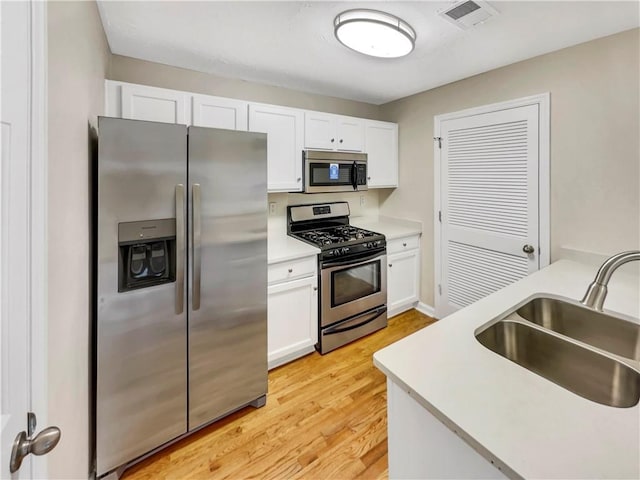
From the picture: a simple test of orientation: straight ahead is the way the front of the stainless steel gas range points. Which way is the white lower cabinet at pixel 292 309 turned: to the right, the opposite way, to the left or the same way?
the same way

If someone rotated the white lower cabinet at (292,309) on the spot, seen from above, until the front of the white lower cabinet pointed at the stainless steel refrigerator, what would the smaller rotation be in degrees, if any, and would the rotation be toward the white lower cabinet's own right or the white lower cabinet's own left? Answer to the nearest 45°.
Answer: approximately 90° to the white lower cabinet's own right

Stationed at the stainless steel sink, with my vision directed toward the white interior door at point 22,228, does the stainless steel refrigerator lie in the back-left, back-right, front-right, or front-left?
front-right

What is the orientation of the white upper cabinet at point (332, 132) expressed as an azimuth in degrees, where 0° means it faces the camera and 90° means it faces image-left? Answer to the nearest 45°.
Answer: approximately 315°

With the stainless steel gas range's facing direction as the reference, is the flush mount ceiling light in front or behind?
in front

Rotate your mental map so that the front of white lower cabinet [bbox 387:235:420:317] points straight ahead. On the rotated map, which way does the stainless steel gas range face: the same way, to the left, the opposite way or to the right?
the same way

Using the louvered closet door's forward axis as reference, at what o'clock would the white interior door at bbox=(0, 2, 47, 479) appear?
The white interior door is roughly at 11 o'clock from the louvered closet door.

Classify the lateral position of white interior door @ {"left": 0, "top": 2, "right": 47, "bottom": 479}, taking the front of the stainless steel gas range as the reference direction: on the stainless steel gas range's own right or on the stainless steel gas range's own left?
on the stainless steel gas range's own right

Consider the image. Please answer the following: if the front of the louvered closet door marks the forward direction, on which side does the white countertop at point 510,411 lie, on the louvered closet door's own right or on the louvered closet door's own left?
on the louvered closet door's own left

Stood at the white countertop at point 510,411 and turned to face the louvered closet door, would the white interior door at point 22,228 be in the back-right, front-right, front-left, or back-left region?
back-left

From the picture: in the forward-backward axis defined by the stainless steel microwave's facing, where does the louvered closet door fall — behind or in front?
in front

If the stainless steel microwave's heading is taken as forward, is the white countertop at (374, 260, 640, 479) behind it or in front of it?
in front

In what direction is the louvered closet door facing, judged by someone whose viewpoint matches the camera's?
facing the viewer and to the left of the viewer

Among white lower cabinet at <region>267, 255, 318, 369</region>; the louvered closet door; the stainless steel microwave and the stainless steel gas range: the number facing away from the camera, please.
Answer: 0

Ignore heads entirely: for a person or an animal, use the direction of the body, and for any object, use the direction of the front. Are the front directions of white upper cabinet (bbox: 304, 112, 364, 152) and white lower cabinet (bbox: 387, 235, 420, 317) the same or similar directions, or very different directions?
same or similar directions
